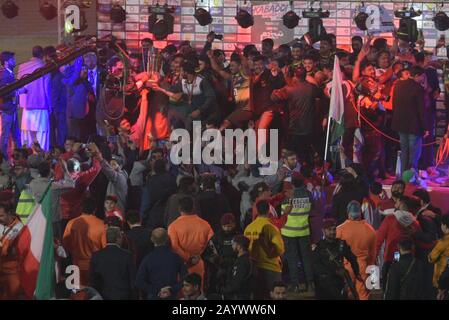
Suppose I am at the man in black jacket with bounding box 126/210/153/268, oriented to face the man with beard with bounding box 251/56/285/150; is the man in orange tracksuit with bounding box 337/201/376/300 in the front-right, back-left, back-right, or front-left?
front-right

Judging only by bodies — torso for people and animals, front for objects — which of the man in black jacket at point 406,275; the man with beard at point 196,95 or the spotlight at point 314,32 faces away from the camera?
the man in black jacket

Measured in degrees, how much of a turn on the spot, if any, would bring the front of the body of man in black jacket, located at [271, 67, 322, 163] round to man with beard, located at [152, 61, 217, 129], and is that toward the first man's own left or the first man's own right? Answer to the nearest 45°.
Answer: approximately 90° to the first man's own left

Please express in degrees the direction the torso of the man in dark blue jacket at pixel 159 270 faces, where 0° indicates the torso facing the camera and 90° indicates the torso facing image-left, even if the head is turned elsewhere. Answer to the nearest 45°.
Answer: approximately 180°

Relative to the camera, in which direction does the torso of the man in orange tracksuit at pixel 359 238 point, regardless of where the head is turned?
away from the camera

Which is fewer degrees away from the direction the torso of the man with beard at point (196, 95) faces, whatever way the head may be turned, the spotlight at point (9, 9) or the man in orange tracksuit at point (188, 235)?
the man in orange tracksuit

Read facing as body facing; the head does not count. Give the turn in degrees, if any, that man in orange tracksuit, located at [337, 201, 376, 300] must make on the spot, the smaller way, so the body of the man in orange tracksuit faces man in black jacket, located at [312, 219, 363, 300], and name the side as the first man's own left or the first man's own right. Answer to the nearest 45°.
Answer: approximately 135° to the first man's own left

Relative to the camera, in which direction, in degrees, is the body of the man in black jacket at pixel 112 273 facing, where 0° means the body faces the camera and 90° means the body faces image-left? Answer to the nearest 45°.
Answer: approximately 180°

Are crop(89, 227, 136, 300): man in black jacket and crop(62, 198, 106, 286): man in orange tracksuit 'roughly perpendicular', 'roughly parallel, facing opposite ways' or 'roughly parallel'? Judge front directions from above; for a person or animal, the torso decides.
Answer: roughly parallel

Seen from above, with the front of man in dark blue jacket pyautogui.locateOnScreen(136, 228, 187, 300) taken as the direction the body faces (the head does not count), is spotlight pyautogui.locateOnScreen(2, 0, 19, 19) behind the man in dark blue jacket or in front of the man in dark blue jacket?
in front

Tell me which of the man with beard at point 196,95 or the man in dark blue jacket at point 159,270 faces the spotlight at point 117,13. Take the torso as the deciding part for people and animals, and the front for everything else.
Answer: the man in dark blue jacket

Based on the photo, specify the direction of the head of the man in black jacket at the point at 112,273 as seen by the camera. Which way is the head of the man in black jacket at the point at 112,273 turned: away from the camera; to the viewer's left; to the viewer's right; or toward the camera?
away from the camera

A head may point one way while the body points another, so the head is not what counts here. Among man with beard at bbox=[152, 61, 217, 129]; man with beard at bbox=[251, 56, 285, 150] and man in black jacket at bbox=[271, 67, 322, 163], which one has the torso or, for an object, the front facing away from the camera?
the man in black jacket

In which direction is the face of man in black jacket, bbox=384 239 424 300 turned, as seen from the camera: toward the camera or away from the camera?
away from the camera

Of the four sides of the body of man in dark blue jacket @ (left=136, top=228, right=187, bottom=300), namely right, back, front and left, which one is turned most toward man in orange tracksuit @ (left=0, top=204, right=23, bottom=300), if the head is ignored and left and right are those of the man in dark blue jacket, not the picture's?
left

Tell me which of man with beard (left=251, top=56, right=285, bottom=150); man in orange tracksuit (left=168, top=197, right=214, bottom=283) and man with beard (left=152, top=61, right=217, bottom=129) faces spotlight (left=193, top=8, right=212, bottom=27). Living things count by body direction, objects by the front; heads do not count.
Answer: the man in orange tracksuit

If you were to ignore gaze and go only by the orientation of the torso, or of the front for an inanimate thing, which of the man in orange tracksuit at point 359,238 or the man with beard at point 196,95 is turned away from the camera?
the man in orange tracksuit

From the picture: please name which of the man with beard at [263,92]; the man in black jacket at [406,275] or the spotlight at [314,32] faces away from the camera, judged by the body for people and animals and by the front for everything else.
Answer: the man in black jacket

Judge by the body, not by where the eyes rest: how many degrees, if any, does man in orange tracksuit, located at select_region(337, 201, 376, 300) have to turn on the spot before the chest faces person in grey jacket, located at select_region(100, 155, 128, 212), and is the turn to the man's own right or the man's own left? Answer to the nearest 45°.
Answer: approximately 90° to the man's own left
